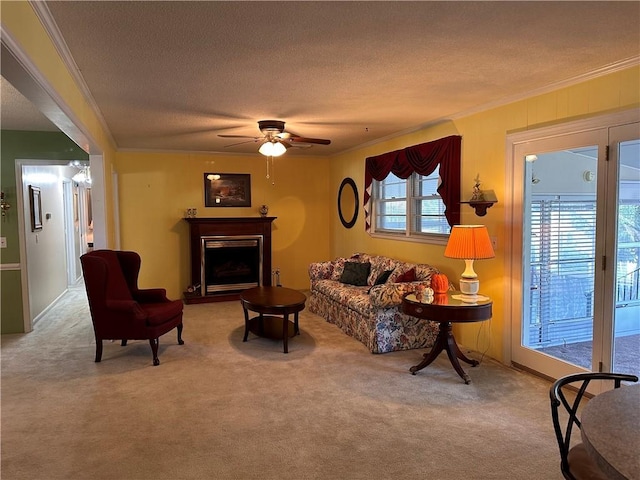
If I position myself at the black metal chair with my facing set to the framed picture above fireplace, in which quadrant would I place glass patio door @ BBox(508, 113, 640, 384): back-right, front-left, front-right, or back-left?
front-right

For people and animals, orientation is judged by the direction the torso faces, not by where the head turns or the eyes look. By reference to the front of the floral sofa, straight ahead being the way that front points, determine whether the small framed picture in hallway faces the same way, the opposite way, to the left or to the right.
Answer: the opposite way

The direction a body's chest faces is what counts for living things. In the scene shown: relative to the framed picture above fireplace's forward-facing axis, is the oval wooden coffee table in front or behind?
in front

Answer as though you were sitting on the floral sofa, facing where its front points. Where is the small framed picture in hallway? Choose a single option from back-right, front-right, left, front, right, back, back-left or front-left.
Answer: front-right

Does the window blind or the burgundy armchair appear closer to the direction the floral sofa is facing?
the burgundy armchair

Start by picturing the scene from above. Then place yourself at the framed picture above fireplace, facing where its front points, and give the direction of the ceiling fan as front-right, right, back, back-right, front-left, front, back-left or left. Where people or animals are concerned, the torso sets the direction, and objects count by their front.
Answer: front

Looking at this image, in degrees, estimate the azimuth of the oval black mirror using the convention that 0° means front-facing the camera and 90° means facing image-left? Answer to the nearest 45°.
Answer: approximately 45°

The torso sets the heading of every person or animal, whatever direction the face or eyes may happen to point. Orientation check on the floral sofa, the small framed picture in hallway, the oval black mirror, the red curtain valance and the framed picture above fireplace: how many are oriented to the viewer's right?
1

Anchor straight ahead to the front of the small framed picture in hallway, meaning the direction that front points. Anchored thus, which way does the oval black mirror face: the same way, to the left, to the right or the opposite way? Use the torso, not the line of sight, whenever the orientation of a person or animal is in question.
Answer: the opposite way

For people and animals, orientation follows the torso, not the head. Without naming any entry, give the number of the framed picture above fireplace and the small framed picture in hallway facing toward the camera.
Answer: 1

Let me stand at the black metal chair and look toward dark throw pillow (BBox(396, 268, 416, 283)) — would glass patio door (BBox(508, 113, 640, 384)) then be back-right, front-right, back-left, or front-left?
front-right

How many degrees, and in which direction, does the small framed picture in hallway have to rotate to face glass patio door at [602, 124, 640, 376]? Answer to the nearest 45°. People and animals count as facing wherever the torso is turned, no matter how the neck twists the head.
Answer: approximately 45° to its right

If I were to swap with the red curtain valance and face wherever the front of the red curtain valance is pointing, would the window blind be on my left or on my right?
on my left

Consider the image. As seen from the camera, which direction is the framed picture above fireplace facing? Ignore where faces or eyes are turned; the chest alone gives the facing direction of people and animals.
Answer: toward the camera

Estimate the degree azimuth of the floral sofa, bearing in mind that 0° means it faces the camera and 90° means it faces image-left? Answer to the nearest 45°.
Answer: approximately 45°

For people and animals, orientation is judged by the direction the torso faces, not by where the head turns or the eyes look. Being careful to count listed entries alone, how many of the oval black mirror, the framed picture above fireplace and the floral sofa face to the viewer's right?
0

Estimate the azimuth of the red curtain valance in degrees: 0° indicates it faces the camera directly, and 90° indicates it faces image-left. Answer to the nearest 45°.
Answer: approximately 45°

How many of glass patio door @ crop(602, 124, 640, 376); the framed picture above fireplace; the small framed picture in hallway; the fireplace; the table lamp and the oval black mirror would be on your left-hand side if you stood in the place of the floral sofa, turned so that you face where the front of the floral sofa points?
2
